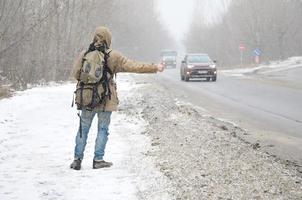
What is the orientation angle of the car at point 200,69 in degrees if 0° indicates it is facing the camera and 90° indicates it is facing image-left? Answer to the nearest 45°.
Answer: approximately 0°

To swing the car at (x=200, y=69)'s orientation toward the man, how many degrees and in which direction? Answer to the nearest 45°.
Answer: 0° — it already faces them
